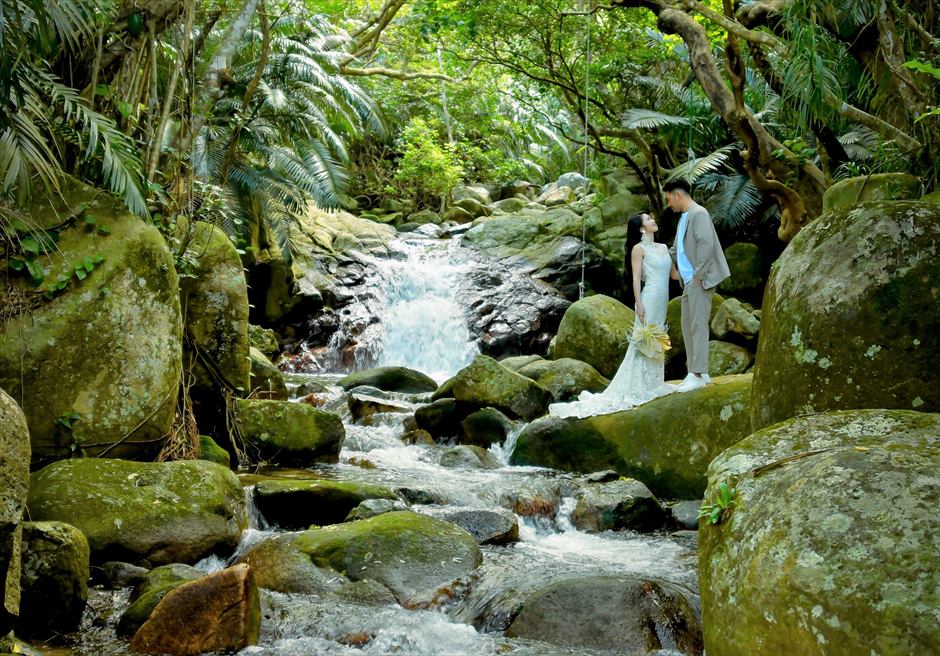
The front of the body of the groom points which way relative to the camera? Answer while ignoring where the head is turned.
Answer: to the viewer's left

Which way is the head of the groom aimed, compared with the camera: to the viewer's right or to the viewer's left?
to the viewer's left

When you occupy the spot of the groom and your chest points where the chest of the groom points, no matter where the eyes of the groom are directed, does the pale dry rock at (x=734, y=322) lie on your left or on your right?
on your right

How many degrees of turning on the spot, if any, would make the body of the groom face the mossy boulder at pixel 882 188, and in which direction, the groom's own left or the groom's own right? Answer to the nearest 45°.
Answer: approximately 135° to the groom's own left

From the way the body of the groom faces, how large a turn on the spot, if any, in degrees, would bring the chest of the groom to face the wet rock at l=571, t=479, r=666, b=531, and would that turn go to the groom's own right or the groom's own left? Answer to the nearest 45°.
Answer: approximately 90° to the groom's own left

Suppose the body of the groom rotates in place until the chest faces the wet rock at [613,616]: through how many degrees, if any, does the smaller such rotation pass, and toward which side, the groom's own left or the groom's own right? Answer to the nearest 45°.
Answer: approximately 90° to the groom's own left

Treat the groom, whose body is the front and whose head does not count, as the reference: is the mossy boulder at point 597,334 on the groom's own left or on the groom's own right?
on the groom's own right
